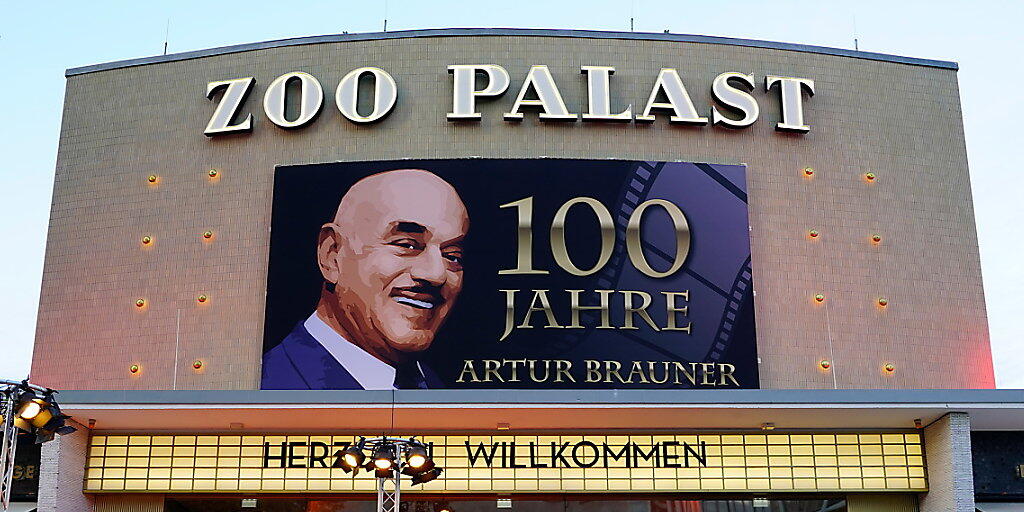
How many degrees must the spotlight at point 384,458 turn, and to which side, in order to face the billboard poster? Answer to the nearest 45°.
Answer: approximately 135° to its left

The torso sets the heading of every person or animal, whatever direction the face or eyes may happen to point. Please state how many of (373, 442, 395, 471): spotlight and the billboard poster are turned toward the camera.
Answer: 2

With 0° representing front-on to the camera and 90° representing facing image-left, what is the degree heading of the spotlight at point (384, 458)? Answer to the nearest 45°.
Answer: approximately 0°

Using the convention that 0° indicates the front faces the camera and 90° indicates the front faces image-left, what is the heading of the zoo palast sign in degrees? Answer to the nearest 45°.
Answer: approximately 0°

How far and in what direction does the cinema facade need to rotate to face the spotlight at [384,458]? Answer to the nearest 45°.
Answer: approximately 45° to its right
